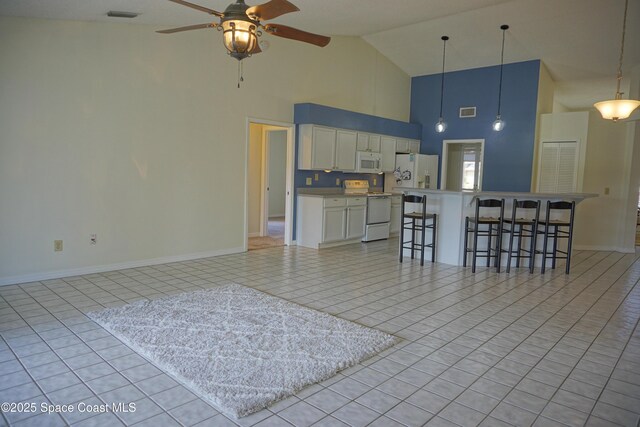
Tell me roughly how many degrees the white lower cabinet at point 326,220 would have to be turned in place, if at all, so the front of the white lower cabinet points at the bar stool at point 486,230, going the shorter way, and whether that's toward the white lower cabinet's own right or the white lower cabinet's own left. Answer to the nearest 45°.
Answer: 0° — it already faces it

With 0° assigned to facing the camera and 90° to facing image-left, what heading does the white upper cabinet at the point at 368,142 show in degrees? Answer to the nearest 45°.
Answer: approximately 315°

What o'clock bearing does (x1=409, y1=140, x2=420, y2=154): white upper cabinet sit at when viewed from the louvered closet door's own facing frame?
The white upper cabinet is roughly at 3 o'clock from the louvered closet door.

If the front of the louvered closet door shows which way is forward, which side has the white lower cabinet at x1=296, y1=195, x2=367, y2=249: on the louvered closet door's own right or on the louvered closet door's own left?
on the louvered closet door's own right

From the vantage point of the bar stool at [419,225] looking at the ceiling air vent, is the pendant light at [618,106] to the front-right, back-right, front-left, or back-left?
back-left

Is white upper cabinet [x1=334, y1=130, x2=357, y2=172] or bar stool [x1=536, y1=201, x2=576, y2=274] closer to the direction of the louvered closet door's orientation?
the bar stool

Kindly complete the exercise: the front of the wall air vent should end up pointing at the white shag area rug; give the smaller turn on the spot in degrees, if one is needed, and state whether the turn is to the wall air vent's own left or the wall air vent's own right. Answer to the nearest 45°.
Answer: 0° — it already faces it

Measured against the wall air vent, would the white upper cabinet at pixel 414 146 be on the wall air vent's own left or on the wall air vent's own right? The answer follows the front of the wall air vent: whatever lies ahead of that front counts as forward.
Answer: on the wall air vent's own right

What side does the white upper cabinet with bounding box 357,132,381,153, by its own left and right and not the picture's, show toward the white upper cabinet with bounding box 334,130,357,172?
right

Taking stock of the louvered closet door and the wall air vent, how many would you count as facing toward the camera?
2
